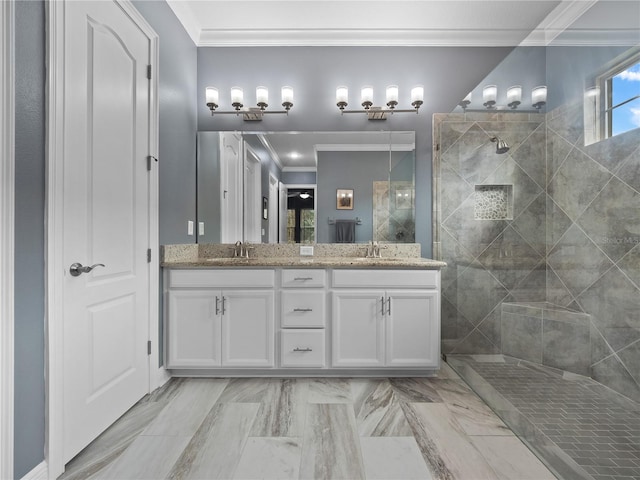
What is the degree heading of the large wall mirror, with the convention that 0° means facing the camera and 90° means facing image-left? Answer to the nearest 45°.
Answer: approximately 0°

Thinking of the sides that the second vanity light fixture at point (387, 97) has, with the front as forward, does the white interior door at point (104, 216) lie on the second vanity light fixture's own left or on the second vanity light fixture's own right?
on the second vanity light fixture's own right

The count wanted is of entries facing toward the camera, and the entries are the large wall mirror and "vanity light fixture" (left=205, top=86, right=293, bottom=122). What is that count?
2
